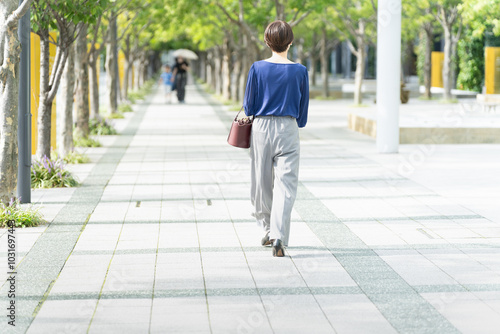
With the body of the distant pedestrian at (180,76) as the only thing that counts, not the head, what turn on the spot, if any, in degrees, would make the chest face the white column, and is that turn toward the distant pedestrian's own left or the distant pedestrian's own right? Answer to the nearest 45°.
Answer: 0° — they already face it

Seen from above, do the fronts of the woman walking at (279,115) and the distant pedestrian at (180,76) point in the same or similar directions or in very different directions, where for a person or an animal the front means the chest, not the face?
very different directions

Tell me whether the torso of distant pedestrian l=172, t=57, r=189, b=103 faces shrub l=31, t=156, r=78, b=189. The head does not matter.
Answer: yes

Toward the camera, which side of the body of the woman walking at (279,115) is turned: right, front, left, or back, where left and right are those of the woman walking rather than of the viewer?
back

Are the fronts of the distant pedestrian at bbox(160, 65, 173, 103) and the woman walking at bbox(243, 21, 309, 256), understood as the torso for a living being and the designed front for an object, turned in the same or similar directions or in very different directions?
very different directions

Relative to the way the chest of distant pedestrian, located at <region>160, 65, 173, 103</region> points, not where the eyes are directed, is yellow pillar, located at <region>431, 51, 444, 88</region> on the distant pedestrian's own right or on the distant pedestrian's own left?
on the distant pedestrian's own left

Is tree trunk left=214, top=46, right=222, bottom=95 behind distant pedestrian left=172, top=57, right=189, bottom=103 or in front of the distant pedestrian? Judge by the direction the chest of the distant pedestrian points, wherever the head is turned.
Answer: behind

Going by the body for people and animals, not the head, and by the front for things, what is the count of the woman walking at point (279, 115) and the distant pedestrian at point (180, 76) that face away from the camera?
1

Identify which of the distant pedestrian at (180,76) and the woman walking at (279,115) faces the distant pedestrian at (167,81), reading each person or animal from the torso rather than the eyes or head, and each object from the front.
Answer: the woman walking
